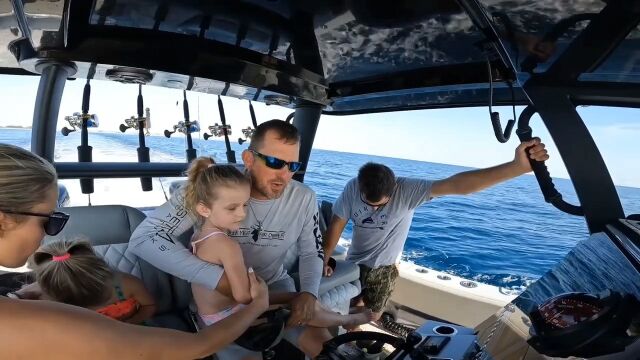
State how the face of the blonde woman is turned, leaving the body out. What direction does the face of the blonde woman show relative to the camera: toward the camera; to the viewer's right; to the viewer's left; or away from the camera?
to the viewer's right

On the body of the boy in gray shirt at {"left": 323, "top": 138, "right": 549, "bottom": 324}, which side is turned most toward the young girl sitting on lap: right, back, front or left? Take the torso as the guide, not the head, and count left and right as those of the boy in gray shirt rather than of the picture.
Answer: front

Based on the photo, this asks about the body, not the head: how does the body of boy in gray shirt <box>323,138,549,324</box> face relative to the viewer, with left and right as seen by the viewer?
facing the viewer

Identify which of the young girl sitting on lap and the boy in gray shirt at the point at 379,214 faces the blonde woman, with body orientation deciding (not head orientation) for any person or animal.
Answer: the boy in gray shirt

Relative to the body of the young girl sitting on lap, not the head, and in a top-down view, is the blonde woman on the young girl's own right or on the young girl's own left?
on the young girl's own right

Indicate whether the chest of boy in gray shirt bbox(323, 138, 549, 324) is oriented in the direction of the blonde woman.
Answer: yes
